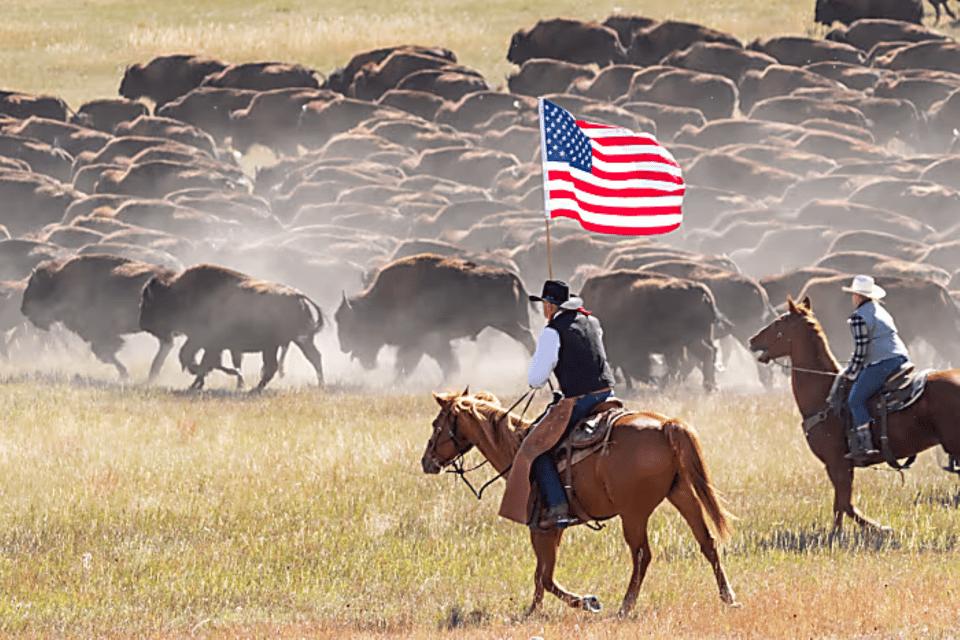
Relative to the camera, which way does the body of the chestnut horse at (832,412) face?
to the viewer's left

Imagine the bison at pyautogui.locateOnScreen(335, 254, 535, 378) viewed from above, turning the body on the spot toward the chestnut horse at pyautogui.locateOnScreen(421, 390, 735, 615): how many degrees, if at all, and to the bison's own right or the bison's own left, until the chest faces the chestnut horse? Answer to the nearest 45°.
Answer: approximately 90° to the bison's own left

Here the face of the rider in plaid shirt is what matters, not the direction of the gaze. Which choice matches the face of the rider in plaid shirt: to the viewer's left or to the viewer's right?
to the viewer's left

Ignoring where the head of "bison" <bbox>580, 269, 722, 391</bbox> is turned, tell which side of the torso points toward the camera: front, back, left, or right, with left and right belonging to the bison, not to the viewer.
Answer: left

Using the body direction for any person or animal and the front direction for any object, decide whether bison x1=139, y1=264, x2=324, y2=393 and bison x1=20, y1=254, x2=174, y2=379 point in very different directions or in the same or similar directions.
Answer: same or similar directions

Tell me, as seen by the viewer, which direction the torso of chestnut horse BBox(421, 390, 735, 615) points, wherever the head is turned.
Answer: to the viewer's left

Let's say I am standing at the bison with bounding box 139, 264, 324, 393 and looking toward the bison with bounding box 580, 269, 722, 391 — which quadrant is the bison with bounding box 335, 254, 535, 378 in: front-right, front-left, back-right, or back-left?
front-left

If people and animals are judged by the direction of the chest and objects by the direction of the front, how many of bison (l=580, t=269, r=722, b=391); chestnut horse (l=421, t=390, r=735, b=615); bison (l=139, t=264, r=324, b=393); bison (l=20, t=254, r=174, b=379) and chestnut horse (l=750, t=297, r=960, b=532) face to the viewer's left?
5

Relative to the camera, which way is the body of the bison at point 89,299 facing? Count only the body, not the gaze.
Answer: to the viewer's left

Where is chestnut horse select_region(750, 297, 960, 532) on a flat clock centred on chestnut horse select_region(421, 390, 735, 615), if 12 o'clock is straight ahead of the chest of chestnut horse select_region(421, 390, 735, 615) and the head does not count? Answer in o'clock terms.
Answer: chestnut horse select_region(750, 297, 960, 532) is roughly at 4 o'clock from chestnut horse select_region(421, 390, 735, 615).

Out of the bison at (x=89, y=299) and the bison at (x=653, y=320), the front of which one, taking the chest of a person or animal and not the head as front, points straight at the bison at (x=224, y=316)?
the bison at (x=653, y=320)

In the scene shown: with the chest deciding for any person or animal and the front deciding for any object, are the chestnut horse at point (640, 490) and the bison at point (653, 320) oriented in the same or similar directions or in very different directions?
same or similar directions

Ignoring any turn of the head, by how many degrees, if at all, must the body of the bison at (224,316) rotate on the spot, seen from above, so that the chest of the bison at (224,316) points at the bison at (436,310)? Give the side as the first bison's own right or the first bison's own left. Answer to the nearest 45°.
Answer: approximately 180°

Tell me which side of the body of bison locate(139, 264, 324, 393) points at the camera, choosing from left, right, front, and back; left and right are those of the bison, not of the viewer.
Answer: left

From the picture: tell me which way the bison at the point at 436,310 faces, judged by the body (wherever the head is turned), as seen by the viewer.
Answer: to the viewer's left

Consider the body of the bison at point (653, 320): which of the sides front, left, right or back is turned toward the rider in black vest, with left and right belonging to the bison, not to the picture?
left

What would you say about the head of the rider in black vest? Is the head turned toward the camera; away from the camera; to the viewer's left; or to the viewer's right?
to the viewer's left
